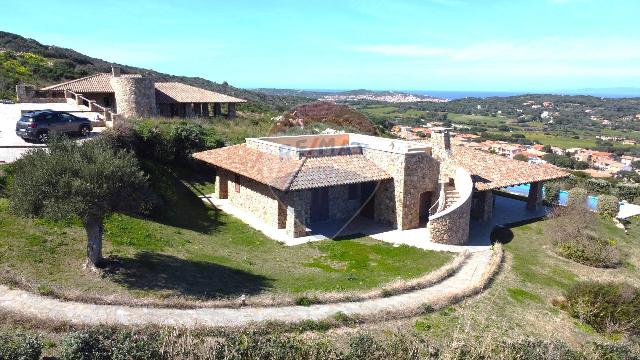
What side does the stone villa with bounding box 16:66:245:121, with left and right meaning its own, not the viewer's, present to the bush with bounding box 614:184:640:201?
left

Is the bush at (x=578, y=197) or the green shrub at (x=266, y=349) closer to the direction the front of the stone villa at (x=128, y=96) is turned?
the green shrub

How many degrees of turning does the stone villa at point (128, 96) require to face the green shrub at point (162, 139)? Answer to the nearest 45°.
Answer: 0° — it already faces it

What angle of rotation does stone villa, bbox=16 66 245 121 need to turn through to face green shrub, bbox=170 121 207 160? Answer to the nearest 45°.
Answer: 0° — it already faces it

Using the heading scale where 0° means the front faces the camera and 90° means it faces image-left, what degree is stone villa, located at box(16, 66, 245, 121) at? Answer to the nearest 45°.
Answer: approximately 0°

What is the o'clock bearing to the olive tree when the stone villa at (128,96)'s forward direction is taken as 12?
The olive tree is roughly at 12 o'clock from the stone villa.

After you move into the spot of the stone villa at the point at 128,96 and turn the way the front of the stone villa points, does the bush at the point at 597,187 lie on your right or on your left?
on your left

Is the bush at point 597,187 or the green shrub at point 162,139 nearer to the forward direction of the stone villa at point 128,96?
the green shrub
